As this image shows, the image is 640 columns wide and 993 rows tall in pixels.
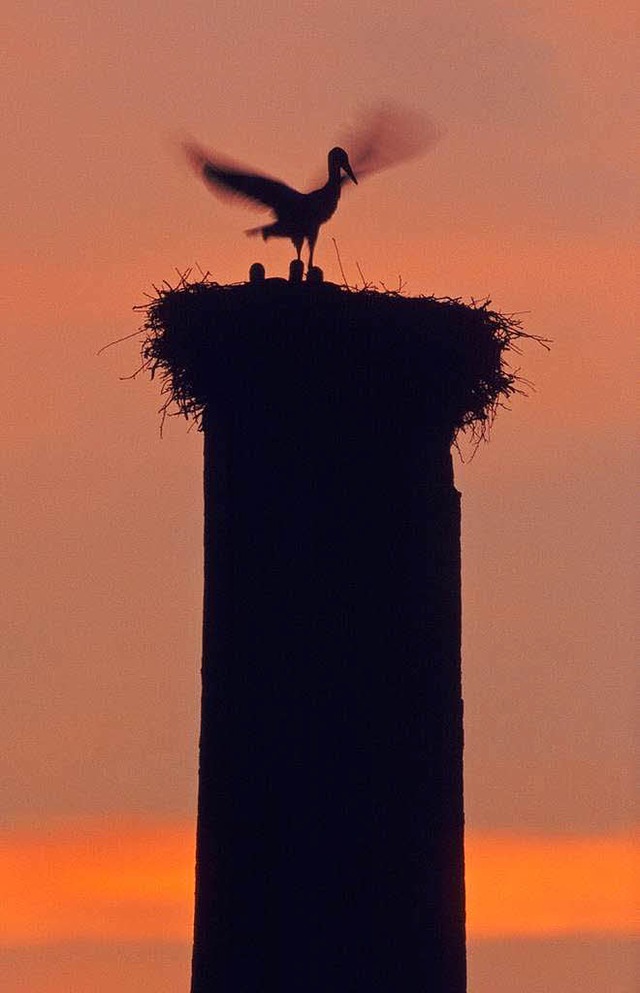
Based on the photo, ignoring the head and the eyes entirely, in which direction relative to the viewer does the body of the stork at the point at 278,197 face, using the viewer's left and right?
facing to the right of the viewer
